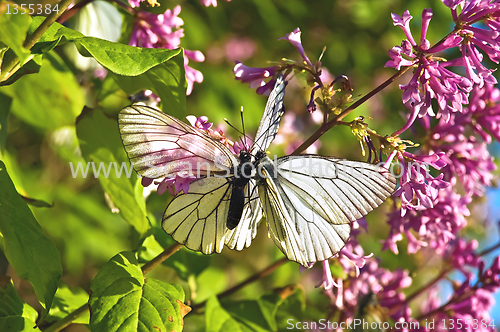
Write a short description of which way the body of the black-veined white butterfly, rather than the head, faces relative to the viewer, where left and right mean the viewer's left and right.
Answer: facing away from the viewer

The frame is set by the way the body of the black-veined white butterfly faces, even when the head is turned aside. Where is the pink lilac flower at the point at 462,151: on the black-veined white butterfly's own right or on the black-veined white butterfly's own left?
on the black-veined white butterfly's own right

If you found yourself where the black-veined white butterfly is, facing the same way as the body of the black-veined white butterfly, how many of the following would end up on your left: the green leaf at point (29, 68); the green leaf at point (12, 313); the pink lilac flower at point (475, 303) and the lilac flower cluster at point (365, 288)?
2

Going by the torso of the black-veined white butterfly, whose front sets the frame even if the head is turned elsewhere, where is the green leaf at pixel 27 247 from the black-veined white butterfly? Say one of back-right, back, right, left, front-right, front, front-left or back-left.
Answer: left

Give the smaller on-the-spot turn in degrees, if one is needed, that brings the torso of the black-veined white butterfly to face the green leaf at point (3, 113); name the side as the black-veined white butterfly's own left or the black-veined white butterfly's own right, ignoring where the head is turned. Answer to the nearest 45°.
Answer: approximately 90° to the black-veined white butterfly's own left

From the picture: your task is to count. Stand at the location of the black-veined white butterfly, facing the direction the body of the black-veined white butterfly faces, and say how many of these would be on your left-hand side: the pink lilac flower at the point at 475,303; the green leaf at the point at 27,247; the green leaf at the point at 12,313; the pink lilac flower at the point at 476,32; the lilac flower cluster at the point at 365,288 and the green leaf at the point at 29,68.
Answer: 3

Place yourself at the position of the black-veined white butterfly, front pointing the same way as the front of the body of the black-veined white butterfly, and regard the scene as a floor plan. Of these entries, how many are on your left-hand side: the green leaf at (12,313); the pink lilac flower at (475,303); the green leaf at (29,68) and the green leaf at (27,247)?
3

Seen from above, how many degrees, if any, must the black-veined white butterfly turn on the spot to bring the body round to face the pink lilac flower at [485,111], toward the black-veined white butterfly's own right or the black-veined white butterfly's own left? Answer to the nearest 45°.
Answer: approximately 90° to the black-veined white butterfly's own right

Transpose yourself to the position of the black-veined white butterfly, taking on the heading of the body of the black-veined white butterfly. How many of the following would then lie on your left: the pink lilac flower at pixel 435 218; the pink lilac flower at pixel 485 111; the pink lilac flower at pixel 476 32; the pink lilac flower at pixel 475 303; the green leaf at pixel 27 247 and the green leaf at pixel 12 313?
2
